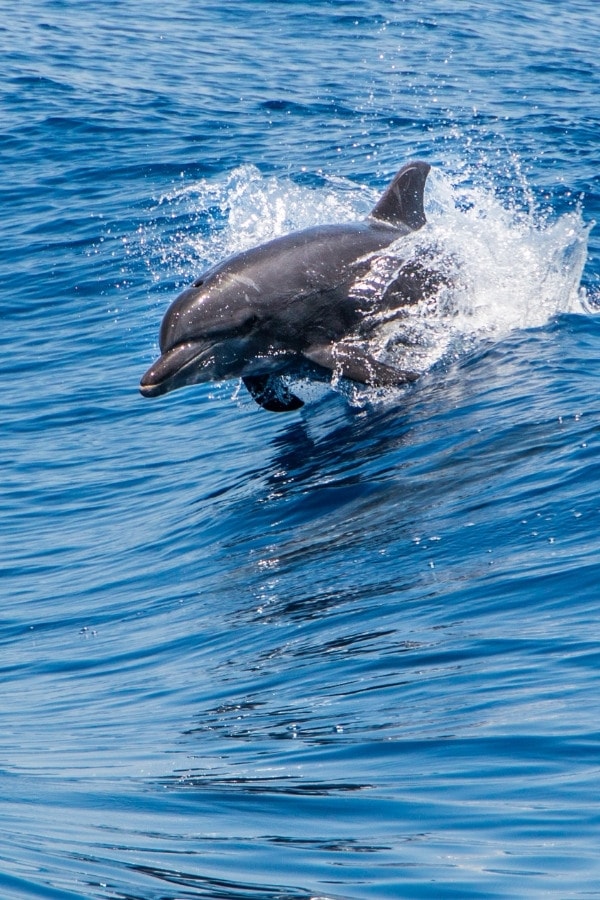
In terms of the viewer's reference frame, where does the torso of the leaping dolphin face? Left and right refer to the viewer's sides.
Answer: facing the viewer and to the left of the viewer

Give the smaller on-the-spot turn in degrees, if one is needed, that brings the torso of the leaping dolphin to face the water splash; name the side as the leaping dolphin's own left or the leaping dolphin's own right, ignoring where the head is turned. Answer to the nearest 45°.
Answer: approximately 180°
